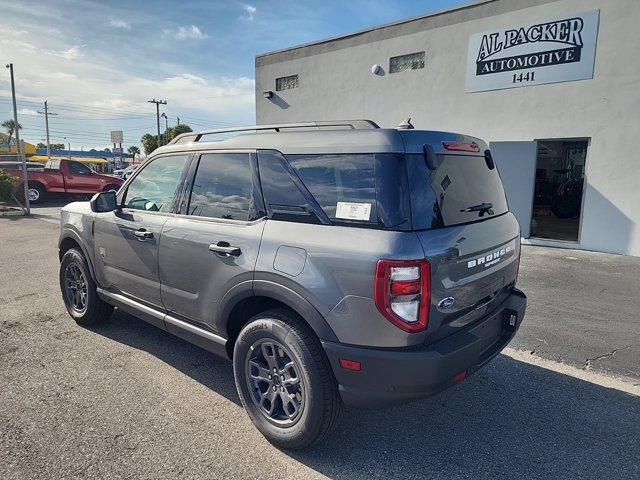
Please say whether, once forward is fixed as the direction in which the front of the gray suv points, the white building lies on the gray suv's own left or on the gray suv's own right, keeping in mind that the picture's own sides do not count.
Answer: on the gray suv's own right

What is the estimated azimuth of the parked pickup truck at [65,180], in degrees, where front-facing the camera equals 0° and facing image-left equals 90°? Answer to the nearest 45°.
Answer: approximately 270°

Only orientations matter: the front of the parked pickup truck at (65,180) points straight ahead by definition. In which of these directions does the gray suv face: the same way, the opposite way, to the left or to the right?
to the left

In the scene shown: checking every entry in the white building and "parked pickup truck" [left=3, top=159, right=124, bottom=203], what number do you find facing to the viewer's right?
1

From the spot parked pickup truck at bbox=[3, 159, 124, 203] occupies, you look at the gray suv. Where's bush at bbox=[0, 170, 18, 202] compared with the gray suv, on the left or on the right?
right

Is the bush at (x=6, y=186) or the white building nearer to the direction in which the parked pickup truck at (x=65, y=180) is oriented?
the white building

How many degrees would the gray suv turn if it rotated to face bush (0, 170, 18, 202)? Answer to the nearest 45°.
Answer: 0° — it already faces it

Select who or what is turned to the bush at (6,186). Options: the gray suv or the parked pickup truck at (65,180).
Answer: the gray suv

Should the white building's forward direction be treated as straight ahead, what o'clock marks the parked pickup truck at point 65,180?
The parked pickup truck is roughly at 2 o'clock from the white building.

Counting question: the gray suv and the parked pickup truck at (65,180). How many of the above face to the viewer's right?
1

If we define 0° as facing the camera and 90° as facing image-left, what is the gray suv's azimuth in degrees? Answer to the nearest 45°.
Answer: approximately 135°

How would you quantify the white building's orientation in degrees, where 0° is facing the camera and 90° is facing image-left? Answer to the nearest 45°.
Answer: approximately 45°

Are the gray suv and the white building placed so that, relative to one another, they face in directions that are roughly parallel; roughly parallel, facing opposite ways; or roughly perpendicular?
roughly perpendicular
